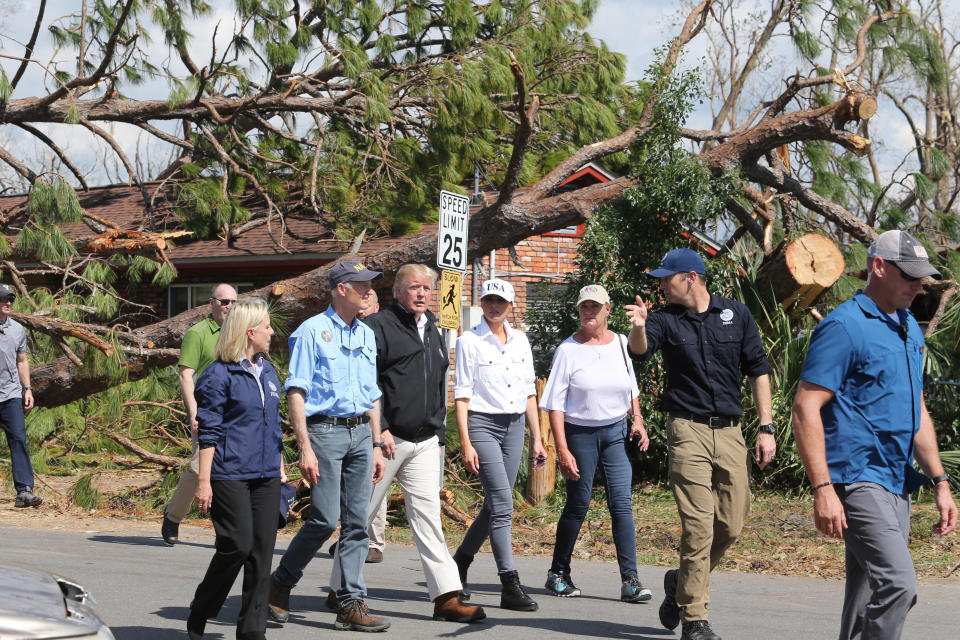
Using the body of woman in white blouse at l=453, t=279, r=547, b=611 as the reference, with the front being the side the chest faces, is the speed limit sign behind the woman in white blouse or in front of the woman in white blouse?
behind

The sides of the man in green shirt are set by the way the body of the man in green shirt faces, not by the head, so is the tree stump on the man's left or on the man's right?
on the man's left

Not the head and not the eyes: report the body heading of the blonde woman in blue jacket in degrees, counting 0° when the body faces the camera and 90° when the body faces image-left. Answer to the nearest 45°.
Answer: approximately 315°

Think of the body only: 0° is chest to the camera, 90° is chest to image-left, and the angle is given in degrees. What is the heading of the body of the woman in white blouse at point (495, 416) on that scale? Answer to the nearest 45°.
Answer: approximately 315°

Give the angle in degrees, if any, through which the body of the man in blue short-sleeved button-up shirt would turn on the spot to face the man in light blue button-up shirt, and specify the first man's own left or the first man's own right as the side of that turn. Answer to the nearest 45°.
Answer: approximately 135° to the first man's own right

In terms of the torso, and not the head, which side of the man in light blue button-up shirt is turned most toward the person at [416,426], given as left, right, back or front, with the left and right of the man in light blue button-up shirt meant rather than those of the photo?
left

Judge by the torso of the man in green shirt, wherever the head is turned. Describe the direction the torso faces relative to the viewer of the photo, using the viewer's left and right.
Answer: facing the viewer and to the right of the viewer

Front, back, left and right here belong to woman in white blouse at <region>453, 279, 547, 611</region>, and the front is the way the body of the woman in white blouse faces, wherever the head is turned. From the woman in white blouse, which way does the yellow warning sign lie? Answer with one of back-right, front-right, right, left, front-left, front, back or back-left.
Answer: back-left
